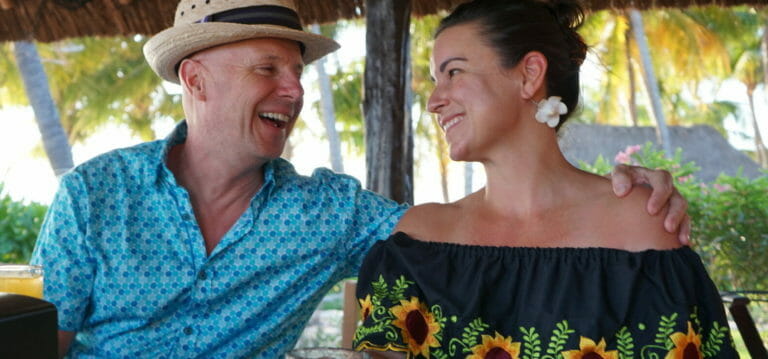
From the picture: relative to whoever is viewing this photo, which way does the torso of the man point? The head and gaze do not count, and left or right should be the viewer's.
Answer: facing the viewer

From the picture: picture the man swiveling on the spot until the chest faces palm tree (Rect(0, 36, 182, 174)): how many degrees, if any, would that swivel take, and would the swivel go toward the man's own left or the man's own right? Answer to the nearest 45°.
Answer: approximately 180°

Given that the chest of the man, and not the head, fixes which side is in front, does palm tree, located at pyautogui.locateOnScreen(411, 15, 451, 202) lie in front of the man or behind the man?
behind

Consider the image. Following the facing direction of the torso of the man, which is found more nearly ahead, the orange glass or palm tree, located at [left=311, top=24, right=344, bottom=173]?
the orange glass

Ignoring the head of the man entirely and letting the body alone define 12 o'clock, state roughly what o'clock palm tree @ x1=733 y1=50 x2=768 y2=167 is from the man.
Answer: The palm tree is roughly at 7 o'clock from the man.

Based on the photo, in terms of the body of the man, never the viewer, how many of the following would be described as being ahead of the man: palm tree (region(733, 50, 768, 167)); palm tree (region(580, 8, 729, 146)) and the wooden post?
0

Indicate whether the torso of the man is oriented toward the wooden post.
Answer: no

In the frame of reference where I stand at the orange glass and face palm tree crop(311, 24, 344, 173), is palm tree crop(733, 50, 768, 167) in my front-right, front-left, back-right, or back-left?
front-right

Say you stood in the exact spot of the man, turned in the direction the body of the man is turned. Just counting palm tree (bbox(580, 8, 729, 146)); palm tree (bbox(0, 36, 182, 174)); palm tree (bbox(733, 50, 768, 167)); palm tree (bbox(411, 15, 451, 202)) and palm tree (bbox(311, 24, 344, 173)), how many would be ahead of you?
0

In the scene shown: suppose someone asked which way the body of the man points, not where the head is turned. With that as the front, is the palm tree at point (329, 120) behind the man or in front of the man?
behind

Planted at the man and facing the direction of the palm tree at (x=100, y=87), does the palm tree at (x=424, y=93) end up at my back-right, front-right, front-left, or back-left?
front-right

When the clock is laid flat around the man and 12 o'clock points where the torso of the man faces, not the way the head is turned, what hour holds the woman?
The woman is roughly at 10 o'clock from the man.

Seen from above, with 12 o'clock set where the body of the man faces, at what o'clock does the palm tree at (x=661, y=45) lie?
The palm tree is roughly at 7 o'clock from the man.

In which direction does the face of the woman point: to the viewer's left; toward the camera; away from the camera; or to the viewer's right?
to the viewer's left

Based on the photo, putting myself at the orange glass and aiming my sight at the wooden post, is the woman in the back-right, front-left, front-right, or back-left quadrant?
front-right

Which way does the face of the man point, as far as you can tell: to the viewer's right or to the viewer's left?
to the viewer's right

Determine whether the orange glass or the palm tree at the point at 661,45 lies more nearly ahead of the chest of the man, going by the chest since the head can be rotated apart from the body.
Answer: the orange glass

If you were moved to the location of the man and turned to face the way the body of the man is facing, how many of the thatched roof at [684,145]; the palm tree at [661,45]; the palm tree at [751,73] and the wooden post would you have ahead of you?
0
